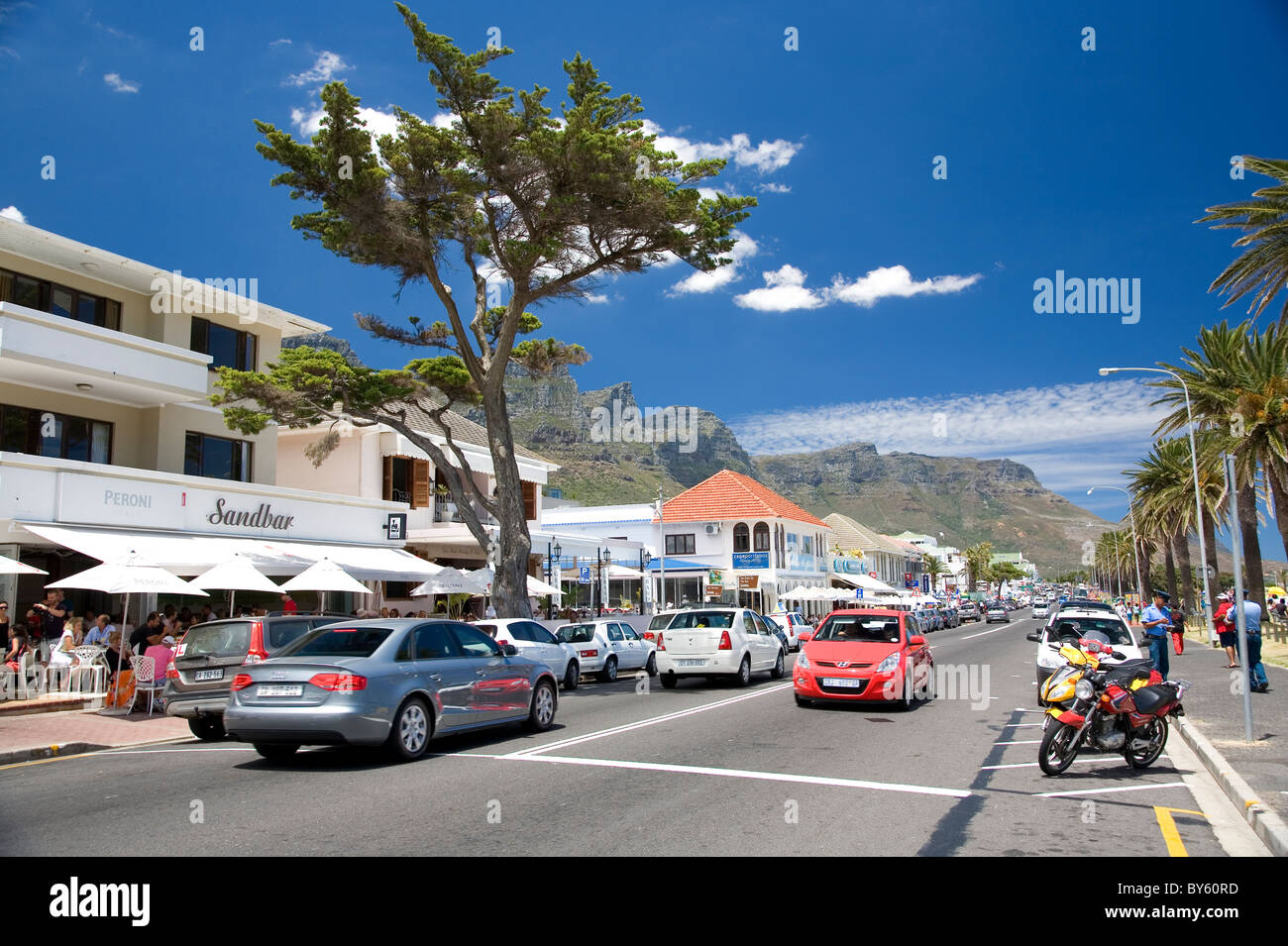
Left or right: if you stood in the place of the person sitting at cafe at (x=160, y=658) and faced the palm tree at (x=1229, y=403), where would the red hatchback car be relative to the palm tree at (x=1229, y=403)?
right

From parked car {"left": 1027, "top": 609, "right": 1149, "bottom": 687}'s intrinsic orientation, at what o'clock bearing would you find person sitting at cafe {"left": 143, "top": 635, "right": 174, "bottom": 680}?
The person sitting at cafe is roughly at 2 o'clock from the parked car.

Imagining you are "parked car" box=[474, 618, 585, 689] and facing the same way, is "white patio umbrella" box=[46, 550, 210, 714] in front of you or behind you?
behind

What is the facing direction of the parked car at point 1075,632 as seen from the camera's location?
facing the viewer

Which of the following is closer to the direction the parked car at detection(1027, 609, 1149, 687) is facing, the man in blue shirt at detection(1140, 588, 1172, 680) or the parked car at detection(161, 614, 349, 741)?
the parked car

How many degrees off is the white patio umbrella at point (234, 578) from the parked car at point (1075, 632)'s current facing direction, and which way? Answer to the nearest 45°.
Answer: approximately 90° to its right

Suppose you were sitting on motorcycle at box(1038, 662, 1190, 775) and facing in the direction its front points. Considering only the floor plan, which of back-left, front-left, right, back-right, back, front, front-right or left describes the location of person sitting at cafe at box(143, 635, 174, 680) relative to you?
front-right

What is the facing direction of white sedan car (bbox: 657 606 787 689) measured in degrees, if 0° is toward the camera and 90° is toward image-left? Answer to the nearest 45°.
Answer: approximately 225°

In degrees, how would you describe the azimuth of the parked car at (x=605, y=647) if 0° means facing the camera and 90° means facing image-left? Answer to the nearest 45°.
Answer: approximately 225°

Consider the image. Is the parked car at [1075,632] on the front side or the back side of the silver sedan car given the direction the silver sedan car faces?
on the front side

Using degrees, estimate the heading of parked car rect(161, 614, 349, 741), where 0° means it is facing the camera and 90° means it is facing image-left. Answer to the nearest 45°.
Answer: approximately 225°

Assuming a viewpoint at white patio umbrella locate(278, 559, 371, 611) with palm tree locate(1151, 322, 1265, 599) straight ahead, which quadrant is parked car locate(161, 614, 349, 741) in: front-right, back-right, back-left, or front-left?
back-right

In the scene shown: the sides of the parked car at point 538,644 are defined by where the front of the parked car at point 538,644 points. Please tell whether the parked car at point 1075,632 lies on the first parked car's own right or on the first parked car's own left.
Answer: on the first parked car's own right
